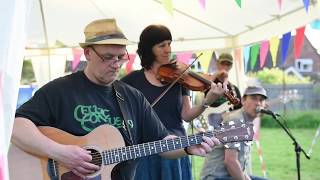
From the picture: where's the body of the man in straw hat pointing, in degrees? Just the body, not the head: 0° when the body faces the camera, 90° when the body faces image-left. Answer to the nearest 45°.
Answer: approximately 315°

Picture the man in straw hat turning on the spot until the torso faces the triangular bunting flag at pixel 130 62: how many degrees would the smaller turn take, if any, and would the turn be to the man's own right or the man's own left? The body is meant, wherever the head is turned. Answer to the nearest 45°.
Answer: approximately 135° to the man's own left

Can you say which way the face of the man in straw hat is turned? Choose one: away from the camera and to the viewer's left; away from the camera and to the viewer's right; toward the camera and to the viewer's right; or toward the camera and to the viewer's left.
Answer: toward the camera and to the viewer's right

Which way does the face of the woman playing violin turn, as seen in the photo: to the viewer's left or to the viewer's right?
to the viewer's right
